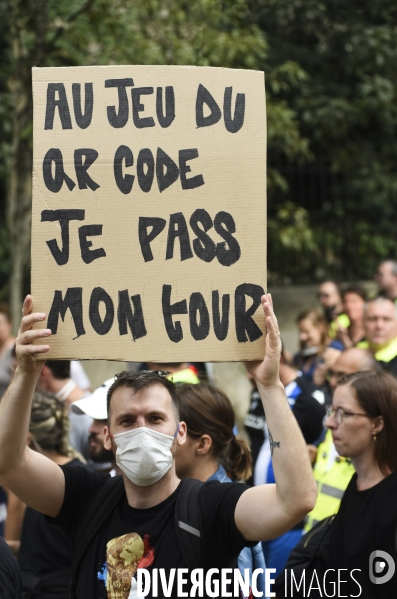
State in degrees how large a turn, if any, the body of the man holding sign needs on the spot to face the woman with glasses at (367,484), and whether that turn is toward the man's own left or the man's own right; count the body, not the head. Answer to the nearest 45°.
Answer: approximately 135° to the man's own left

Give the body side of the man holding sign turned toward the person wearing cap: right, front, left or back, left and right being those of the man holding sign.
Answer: back

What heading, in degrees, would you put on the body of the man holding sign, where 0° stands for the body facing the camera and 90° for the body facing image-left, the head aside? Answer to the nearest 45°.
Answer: approximately 0°
